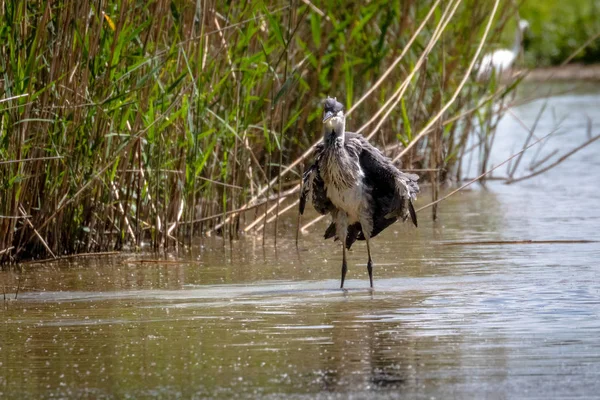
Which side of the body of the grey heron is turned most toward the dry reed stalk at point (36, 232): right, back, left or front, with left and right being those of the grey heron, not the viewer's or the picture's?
right

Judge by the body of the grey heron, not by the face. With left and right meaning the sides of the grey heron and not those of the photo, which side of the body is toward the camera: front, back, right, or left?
front
